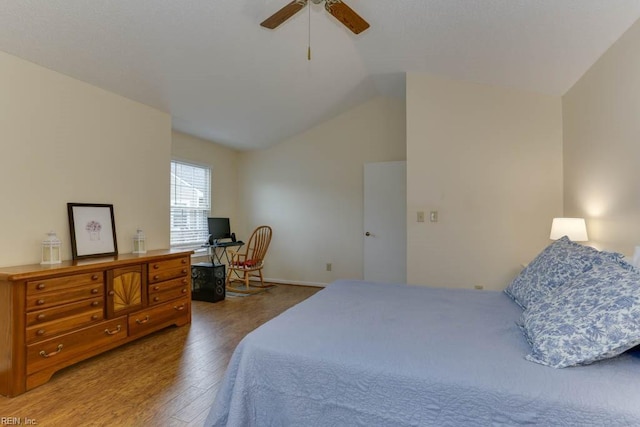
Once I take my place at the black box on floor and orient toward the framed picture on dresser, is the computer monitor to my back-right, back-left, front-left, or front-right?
back-right

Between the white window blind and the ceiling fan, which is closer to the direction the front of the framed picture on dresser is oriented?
the ceiling fan

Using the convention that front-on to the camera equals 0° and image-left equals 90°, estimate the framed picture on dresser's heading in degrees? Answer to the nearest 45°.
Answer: approximately 315°

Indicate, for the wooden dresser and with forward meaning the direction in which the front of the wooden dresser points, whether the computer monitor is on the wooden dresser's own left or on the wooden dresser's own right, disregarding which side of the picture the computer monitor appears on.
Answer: on the wooden dresser's own left

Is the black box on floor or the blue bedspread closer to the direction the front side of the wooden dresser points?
the blue bedspread

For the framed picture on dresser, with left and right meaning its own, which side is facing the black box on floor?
left

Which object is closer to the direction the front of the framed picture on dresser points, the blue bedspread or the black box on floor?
the blue bedspread

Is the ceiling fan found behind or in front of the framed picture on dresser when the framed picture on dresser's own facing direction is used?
in front

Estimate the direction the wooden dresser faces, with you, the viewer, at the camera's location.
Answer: facing the viewer and to the right of the viewer
